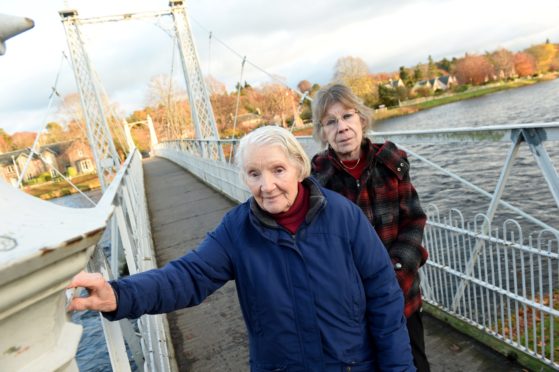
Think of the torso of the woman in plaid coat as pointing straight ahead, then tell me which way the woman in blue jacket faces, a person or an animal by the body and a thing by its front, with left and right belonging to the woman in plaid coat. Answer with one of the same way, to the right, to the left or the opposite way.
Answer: the same way

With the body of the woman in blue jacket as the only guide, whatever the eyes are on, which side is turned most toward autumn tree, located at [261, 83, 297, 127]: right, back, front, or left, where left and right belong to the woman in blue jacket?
back

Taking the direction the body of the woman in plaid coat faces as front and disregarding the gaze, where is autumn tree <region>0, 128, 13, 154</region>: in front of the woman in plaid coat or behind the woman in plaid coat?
behind

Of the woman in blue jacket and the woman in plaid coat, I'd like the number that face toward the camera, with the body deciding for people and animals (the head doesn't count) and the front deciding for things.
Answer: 2

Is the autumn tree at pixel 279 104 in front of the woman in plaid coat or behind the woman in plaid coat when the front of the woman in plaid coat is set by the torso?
behind

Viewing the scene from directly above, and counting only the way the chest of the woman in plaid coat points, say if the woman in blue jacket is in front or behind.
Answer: in front

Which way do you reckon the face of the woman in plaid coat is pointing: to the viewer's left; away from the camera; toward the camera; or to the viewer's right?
toward the camera

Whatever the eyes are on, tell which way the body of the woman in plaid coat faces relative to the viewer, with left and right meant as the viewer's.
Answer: facing the viewer

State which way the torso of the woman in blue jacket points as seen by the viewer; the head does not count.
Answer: toward the camera
